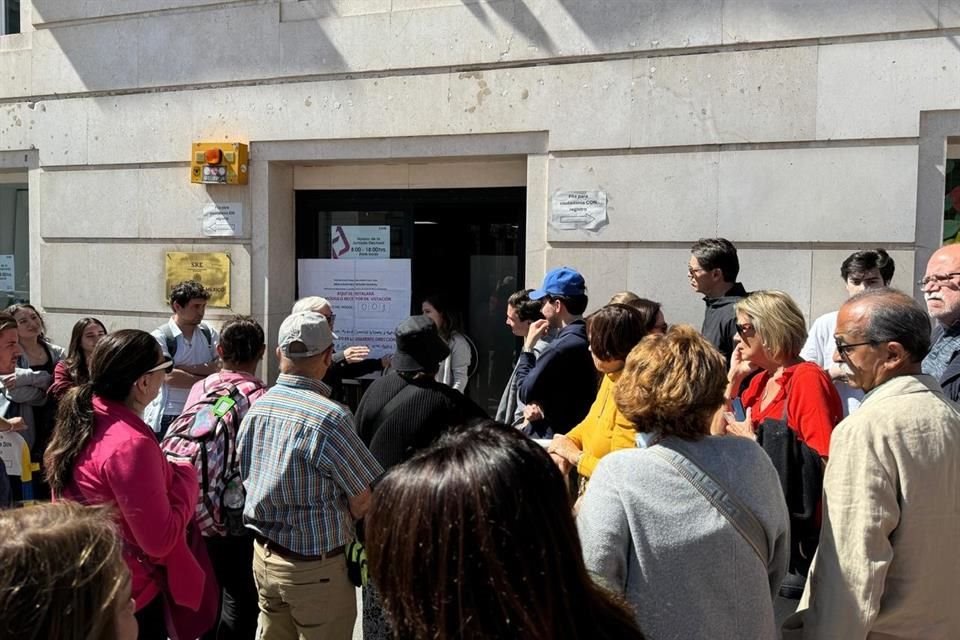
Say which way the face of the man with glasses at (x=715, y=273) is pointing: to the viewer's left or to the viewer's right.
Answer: to the viewer's left

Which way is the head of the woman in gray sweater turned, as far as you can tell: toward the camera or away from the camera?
away from the camera

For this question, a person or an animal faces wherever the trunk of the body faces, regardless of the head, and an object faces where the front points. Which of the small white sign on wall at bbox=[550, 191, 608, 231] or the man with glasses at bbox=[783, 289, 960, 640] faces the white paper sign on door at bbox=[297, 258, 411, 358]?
the man with glasses

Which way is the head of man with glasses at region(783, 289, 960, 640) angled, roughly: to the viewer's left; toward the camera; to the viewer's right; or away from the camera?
to the viewer's left

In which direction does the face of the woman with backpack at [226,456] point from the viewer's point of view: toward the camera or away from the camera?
away from the camera

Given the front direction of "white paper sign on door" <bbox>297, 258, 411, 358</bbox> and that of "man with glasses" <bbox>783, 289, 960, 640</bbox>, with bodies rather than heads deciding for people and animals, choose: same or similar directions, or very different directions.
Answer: very different directions

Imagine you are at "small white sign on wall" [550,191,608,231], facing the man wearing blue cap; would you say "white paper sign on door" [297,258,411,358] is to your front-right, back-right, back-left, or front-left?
back-right

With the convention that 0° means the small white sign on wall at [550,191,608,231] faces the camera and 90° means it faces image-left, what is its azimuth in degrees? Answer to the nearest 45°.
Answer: approximately 0°

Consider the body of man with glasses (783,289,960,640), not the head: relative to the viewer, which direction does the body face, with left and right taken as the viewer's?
facing away from the viewer and to the left of the viewer

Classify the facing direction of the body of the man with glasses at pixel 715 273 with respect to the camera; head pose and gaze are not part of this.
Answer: to the viewer's left

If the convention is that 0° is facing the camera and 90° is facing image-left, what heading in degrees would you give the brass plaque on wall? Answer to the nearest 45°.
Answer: approximately 0°
